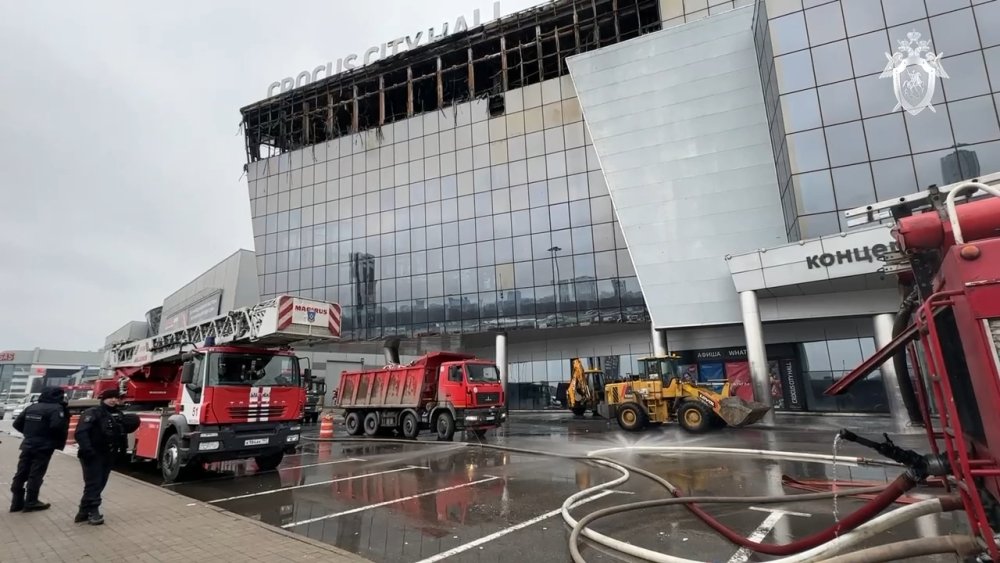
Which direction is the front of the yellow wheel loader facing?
to the viewer's right

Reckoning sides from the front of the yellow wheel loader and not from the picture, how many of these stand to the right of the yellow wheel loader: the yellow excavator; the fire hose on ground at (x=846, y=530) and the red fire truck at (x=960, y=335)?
2

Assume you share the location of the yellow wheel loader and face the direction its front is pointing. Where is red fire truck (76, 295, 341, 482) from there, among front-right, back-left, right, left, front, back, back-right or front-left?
back-right

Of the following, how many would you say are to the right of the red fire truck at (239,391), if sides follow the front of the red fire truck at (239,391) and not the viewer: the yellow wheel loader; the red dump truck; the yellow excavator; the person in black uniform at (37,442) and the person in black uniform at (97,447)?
2

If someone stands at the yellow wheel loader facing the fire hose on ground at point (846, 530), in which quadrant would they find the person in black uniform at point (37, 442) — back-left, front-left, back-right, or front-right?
front-right

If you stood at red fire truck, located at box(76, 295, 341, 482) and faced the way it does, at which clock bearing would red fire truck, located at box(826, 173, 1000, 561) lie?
red fire truck, located at box(826, 173, 1000, 561) is roughly at 1 o'clock from red fire truck, located at box(76, 295, 341, 482).

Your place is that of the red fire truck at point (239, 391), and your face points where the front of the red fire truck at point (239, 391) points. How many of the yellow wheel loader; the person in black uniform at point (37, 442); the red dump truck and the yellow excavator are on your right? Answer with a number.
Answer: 1

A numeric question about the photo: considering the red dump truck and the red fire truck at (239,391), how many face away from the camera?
0

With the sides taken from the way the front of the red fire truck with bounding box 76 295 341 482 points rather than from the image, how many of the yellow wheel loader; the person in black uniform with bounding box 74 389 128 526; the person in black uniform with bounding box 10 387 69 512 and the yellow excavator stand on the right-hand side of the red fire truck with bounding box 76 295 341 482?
2

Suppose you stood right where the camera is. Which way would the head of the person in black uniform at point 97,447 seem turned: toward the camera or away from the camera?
toward the camera

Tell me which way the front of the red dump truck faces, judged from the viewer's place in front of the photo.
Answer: facing the viewer and to the right of the viewer

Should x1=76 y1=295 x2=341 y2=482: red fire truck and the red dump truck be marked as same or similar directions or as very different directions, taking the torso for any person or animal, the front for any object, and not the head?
same or similar directions
